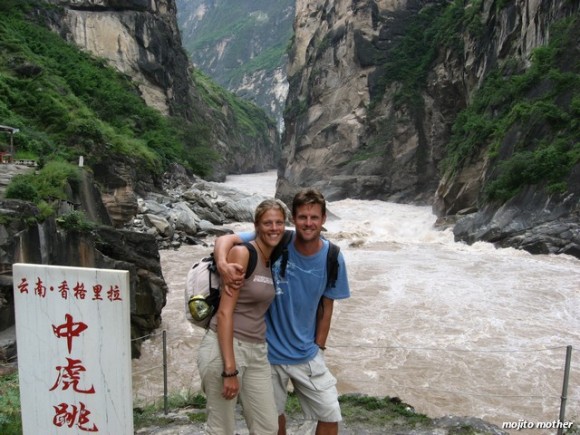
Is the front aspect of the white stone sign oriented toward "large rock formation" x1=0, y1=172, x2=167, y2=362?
no

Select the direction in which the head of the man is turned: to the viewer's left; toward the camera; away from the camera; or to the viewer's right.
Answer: toward the camera

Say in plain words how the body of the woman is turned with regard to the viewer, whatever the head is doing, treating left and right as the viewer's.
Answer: facing the viewer and to the right of the viewer

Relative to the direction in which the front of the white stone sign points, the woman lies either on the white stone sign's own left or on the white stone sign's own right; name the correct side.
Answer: on the white stone sign's own left

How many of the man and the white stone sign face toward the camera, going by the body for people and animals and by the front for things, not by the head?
2

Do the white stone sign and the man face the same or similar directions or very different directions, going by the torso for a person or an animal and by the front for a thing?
same or similar directions

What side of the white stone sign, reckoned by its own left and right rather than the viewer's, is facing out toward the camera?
front

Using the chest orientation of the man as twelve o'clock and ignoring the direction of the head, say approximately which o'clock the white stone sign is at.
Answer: The white stone sign is roughly at 3 o'clock from the man.

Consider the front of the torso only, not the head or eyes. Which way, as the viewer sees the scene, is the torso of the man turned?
toward the camera

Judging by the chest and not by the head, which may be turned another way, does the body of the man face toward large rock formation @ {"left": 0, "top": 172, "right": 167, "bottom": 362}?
no

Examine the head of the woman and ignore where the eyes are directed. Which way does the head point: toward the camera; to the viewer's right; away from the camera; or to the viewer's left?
toward the camera

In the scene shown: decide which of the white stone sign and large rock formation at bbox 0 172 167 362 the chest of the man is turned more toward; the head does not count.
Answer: the white stone sign

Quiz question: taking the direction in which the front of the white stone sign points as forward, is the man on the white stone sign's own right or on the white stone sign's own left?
on the white stone sign's own left
